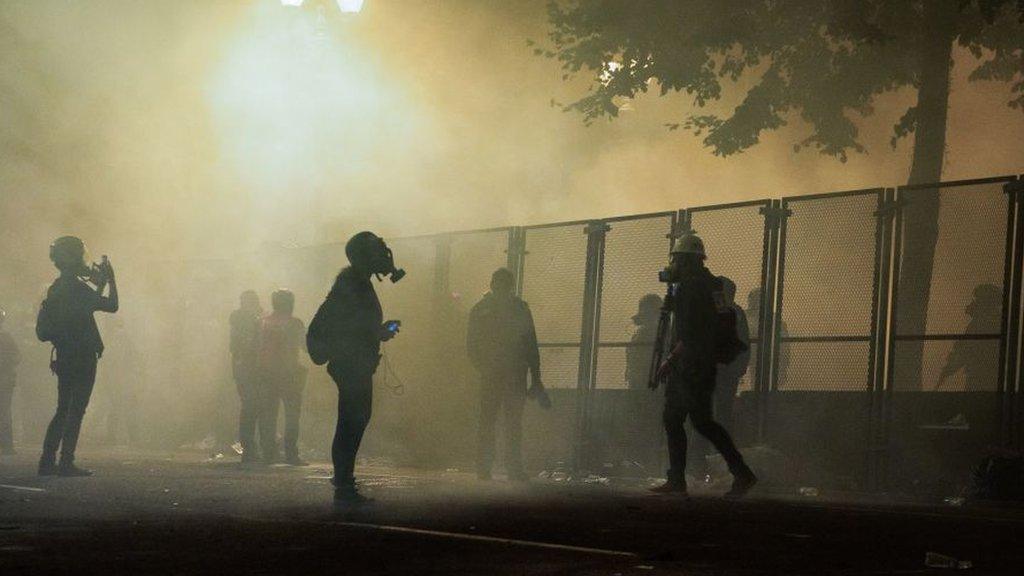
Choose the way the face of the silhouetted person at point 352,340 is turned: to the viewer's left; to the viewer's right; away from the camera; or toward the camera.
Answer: to the viewer's right

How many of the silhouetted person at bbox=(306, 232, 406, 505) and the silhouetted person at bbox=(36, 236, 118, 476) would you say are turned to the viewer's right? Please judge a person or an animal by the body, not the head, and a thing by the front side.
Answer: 2

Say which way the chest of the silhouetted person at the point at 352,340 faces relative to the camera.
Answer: to the viewer's right

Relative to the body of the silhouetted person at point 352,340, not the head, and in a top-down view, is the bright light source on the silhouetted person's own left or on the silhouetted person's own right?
on the silhouetted person's own left

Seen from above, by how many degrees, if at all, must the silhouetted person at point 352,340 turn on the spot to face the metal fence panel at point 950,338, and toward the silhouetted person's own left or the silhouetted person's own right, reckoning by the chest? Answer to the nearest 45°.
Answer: approximately 45° to the silhouetted person's own left

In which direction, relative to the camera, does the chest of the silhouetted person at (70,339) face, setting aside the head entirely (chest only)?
to the viewer's right

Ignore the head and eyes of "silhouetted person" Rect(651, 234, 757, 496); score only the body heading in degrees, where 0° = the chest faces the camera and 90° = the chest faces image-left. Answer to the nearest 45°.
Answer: approximately 90°

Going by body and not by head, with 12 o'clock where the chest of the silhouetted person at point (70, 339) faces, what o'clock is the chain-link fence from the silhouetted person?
The chain-link fence is roughly at 12 o'clock from the silhouetted person.

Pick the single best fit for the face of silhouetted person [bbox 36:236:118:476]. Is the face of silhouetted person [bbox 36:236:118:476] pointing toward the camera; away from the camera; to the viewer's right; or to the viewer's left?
to the viewer's right

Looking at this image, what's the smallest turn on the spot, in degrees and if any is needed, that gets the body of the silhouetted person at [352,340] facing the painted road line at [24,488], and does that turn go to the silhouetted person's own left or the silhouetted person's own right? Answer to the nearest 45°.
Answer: approximately 135° to the silhouetted person's own left

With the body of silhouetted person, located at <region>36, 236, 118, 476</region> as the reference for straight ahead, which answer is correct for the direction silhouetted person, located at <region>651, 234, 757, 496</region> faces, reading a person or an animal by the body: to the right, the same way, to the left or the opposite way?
the opposite way

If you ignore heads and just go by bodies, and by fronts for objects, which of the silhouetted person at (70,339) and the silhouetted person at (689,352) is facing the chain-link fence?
the silhouetted person at (70,339)

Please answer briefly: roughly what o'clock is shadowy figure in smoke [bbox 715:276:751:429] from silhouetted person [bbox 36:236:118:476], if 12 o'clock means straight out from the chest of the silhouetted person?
The shadowy figure in smoke is roughly at 12 o'clock from the silhouetted person.
